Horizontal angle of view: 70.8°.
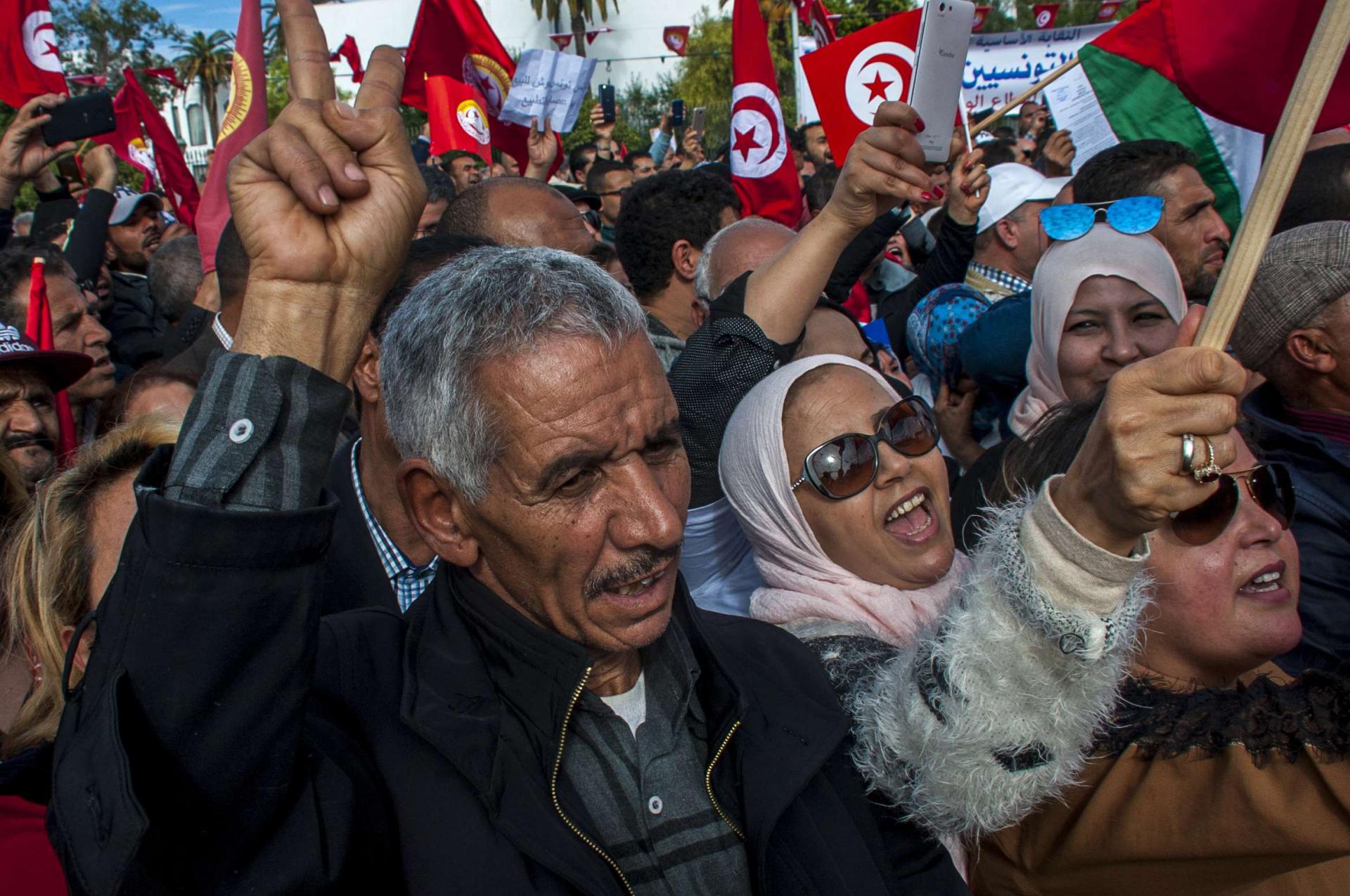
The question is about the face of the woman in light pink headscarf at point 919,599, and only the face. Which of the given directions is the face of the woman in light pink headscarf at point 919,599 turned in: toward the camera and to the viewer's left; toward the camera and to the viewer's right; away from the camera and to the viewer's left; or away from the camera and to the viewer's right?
toward the camera and to the viewer's right

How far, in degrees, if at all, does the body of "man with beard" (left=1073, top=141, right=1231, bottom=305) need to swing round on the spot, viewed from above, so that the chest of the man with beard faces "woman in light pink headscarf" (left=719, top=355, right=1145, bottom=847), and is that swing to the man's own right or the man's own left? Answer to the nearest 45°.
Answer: approximately 90° to the man's own right

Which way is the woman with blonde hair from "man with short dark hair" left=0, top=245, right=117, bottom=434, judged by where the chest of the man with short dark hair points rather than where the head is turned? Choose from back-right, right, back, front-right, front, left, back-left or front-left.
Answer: front-right

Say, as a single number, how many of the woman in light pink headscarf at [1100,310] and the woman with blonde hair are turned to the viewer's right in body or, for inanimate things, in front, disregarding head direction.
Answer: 1

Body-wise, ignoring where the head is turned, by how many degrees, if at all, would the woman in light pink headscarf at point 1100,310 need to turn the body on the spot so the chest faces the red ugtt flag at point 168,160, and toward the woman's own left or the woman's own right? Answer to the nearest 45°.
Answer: approximately 90° to the woman's own right

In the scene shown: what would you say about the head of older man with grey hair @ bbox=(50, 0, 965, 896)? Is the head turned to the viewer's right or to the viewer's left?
to the viewer's right

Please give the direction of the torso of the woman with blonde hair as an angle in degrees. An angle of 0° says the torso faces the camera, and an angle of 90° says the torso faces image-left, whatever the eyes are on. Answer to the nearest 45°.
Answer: approximately 270°

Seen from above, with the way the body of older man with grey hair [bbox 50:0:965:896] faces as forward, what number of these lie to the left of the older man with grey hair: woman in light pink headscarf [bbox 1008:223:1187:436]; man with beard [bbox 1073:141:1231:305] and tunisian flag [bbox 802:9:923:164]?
3

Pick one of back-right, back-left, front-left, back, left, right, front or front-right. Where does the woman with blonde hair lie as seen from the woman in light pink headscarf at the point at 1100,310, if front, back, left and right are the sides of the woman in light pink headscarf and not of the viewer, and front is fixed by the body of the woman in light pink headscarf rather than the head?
front-right

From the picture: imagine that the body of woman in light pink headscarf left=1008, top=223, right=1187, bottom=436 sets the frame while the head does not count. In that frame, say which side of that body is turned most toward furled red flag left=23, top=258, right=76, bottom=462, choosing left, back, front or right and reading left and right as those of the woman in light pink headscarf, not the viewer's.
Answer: right

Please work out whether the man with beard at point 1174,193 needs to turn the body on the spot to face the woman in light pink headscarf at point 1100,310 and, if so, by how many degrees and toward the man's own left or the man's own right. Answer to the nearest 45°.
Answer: approximately 90° to the man's own right

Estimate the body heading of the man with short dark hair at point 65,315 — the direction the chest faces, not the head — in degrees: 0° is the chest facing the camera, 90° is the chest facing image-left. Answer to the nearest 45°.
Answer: approximately 315°

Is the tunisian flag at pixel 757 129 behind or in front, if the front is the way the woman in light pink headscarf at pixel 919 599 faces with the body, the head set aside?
behind

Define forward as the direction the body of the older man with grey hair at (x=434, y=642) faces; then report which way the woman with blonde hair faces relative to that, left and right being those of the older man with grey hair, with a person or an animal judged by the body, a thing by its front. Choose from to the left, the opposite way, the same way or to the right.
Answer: to the left
